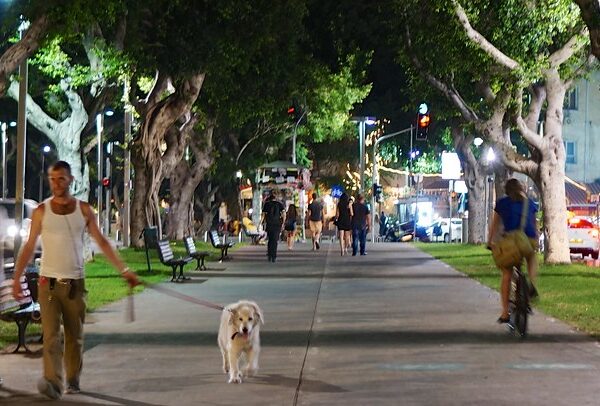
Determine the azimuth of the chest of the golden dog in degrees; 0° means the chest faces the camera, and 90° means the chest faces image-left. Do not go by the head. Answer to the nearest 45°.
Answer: approximately 0°
